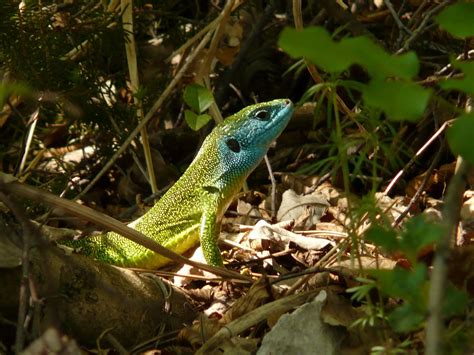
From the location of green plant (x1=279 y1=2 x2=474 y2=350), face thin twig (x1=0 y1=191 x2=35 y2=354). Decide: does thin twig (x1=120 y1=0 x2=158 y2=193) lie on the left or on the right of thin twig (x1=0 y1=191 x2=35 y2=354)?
right

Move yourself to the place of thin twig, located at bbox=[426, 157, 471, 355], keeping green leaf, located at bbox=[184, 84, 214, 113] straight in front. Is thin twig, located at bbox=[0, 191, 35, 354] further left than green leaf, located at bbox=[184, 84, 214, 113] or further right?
left

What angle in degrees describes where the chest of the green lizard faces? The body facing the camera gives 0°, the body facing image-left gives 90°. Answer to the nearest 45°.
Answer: approximately 270°
